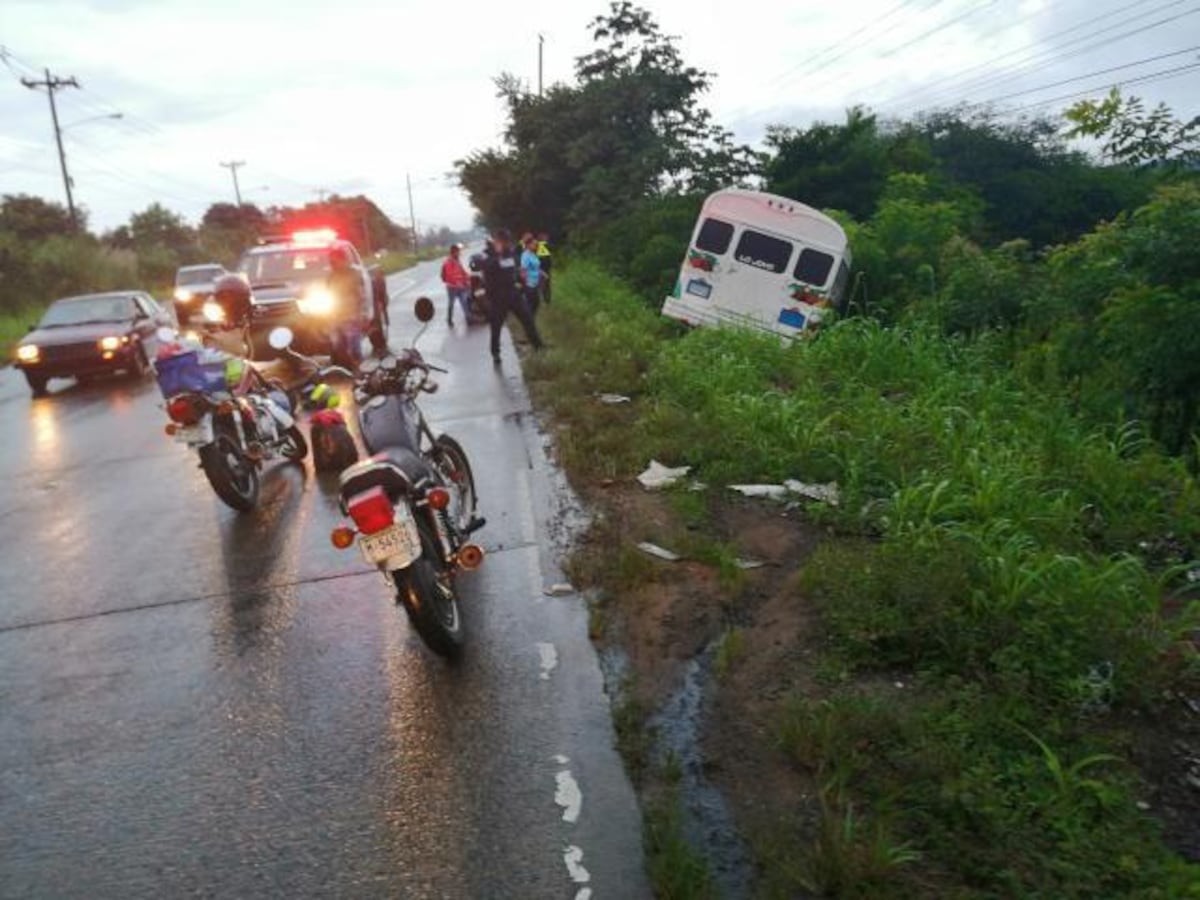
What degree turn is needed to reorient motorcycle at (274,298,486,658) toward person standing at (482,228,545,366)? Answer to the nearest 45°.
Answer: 0° — it already faces them

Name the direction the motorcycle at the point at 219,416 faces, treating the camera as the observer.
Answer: facing away from the viewer and to the right of the viewer

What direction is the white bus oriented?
away from the camera

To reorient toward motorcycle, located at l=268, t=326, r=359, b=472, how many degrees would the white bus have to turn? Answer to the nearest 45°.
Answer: approximately 135° to its left

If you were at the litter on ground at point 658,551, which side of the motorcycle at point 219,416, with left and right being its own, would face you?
right

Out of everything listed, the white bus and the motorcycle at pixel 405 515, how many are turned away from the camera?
2

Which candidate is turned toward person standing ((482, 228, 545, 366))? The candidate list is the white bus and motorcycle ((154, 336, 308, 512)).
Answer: the motorcycle

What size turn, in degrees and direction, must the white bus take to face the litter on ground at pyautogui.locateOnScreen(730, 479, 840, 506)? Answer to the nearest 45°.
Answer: approximately 180°

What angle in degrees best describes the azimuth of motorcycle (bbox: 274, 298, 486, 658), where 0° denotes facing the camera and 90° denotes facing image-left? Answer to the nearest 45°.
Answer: approximately 180°

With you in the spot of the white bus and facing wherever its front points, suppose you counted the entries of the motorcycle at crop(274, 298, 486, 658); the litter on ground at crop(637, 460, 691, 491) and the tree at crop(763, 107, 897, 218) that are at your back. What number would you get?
2
